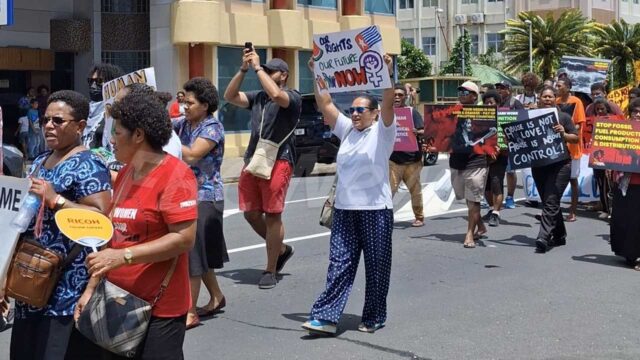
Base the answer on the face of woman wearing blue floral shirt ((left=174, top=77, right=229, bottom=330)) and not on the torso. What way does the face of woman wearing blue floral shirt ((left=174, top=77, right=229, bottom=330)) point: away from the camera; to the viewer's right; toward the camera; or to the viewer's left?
to the viewer's left

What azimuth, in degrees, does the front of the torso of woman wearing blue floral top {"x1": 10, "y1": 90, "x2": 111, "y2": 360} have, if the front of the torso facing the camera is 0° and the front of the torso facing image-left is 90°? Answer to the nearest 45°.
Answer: approximately 45°
